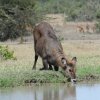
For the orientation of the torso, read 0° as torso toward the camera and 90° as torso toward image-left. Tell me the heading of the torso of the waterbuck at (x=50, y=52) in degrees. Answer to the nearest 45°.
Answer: approximately 315°
